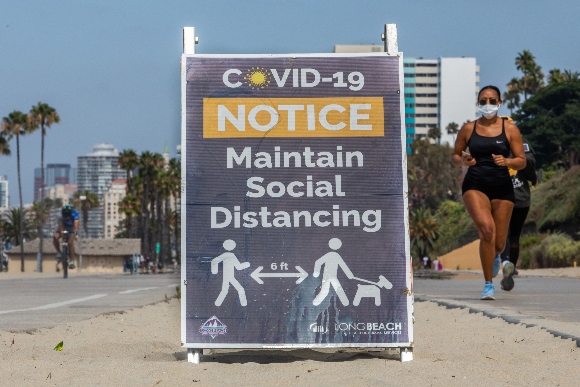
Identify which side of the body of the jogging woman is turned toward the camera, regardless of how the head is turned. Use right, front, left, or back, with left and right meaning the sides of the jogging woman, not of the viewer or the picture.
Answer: front

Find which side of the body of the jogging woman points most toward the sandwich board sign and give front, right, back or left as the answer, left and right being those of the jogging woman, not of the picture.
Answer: front

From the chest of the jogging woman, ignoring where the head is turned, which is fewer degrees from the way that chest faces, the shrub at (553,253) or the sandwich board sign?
the sandwich board sign

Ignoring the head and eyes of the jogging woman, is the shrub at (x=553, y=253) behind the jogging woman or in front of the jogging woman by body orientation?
behind
